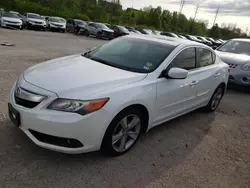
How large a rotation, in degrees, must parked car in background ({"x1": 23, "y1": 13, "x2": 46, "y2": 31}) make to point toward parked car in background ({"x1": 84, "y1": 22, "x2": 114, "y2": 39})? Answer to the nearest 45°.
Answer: approximately 45° to its left

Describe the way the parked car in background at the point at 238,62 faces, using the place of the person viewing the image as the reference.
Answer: facing the viewer and to the left of the viewer

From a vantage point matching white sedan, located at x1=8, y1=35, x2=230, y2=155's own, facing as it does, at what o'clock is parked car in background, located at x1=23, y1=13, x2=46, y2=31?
The parked car in background is roughly at 4 o'clock from the white sedan.

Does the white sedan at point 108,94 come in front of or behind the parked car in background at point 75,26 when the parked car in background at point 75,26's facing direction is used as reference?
in front

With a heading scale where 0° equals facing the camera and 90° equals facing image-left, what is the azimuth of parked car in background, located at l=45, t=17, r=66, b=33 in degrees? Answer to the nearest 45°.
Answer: approximately 315°

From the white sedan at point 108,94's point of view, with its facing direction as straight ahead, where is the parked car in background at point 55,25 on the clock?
The parked car in background is roughly at 4 o'clock from the white sedan.

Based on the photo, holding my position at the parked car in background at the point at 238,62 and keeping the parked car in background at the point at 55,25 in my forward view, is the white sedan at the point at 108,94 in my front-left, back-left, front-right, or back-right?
back-left

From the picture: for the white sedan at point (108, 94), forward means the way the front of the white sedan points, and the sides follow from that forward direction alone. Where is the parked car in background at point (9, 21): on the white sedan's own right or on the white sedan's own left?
on the white sedan's own right

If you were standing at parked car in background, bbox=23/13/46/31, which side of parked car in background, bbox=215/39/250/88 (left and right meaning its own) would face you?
right

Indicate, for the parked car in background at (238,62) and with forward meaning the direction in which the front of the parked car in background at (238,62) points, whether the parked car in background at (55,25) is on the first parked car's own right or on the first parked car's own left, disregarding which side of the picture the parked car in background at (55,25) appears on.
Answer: on the first parked car's own right

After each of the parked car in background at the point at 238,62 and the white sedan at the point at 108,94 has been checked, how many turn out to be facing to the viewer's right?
0

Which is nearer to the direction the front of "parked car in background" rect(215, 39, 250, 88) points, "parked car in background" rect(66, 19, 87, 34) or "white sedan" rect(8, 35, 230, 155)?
the white sedan

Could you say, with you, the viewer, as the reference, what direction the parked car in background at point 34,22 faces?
facing the viewer and to the right of the viewer

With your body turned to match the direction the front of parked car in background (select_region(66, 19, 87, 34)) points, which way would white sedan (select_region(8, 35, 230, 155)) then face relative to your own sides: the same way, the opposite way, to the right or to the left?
to the right

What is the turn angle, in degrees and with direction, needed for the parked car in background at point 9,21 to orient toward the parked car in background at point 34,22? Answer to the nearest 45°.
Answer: approximately 90° to its left

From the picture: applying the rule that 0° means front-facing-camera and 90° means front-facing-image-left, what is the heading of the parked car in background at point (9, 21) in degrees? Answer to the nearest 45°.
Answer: approximately 315°

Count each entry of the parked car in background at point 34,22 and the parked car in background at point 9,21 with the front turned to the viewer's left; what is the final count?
0
